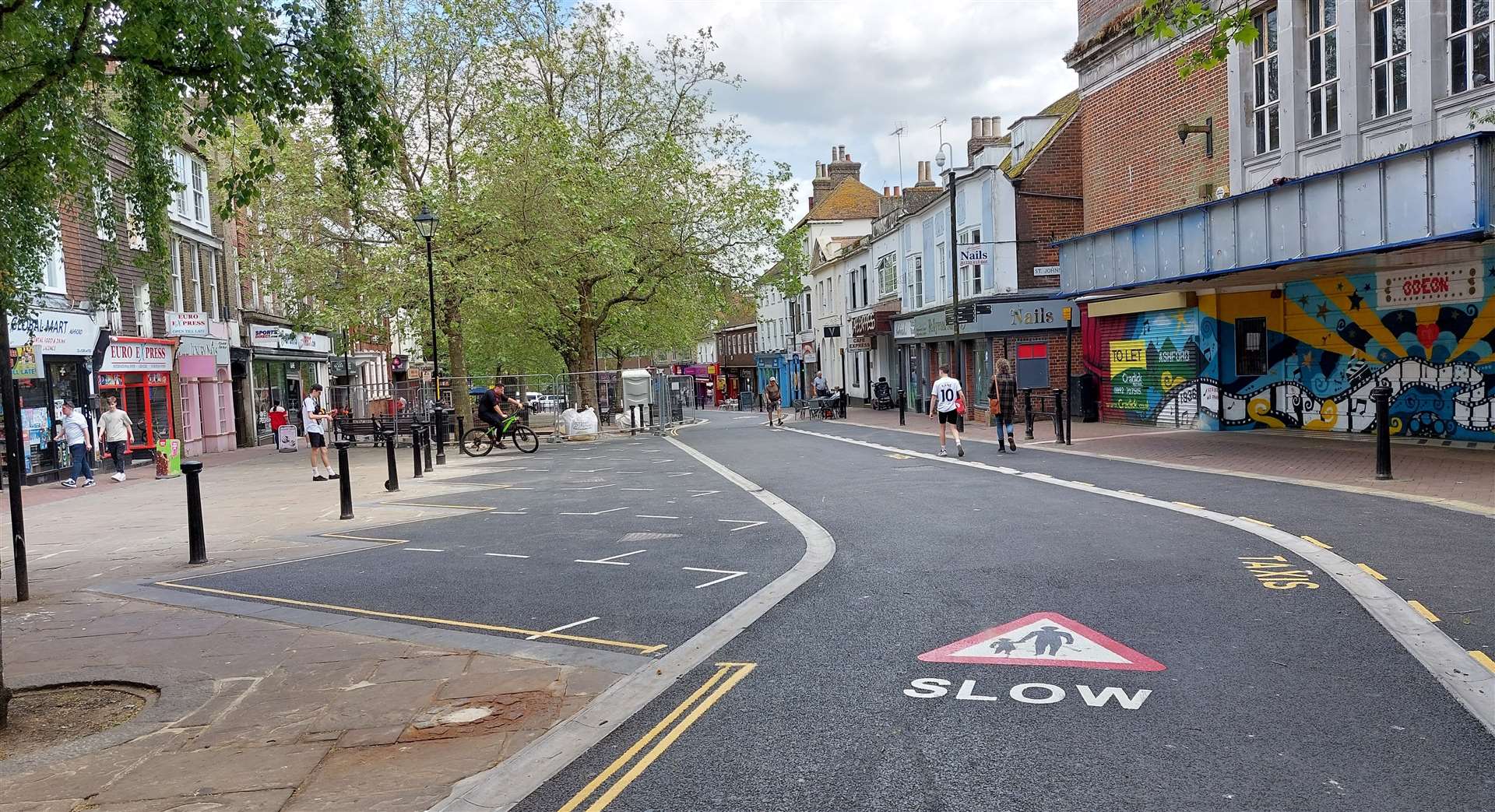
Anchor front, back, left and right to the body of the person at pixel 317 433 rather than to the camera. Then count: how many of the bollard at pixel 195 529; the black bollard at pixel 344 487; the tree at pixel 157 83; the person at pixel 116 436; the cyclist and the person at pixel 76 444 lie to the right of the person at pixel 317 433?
3

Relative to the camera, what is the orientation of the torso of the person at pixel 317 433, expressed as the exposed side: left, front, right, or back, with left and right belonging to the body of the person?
right

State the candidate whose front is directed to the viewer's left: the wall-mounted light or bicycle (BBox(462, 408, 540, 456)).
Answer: the wall-mounted light

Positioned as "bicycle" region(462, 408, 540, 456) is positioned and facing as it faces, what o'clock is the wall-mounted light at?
The wall-mounted light is roughly at 1 o'clock from the bicycle.

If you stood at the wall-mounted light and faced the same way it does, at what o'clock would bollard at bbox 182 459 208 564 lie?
The bollard is roughly at 10 o'clock from the wall-mounted light.

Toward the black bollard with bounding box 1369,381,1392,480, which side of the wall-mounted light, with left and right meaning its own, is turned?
left

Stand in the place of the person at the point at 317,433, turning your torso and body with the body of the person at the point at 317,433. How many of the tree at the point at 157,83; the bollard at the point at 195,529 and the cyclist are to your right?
2

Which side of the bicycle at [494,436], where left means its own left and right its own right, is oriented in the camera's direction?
right

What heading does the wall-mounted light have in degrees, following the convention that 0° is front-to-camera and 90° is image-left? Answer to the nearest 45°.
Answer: approximately 90°

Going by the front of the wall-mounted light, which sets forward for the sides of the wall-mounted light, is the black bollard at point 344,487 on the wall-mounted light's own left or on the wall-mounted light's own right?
on the wall-mounted light's own left
